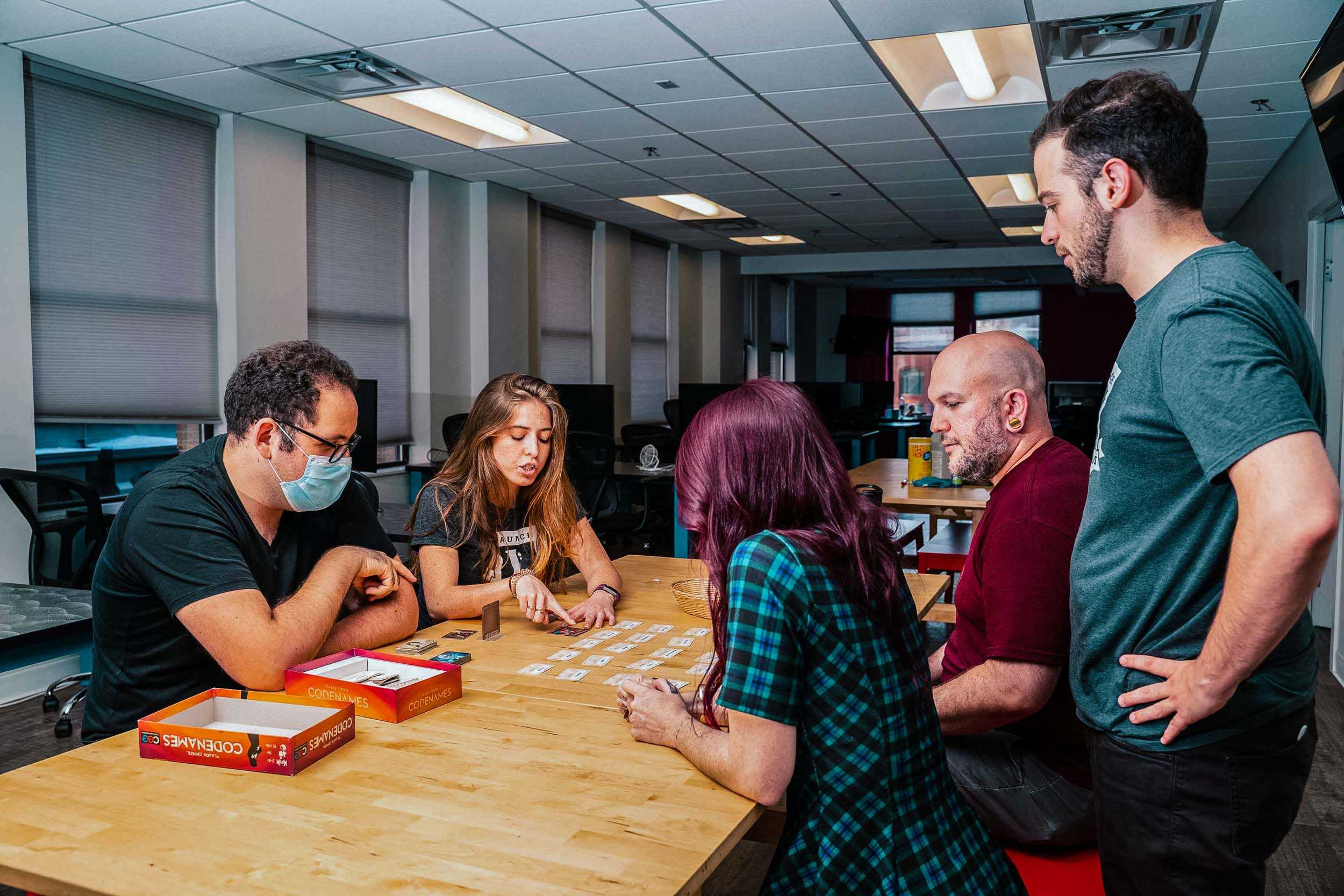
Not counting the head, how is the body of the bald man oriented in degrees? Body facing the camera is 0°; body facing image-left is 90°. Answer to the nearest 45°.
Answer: approximately 90°

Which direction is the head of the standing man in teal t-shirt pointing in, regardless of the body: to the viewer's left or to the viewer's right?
to the viewer's left

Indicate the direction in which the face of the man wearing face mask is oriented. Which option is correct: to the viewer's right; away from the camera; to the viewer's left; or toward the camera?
to the viewer's right

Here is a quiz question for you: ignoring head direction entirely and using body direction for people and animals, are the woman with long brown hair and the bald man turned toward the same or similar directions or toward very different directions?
very different directions

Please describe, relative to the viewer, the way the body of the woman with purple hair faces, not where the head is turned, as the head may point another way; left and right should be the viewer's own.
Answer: facing away from the viewer and to the left of the viewer

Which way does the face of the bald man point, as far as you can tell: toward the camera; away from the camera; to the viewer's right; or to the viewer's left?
to the viewer's left

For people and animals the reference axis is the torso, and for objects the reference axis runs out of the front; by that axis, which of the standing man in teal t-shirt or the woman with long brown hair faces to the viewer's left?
the standing man in teal t-shirt

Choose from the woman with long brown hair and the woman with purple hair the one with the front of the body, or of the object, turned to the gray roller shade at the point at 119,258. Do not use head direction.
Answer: the woman with purple hair

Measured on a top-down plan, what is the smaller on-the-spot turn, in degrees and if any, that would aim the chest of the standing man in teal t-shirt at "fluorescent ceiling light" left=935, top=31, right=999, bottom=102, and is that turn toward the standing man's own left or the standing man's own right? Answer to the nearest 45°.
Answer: approximately 90° to the standing man's own right

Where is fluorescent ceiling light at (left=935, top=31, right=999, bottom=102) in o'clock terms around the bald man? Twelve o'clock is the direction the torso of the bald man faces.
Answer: The fluorescent ceiling light is roughly at 3 o'clock from the bald man.

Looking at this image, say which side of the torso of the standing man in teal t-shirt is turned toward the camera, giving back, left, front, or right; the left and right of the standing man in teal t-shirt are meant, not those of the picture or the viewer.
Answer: left
